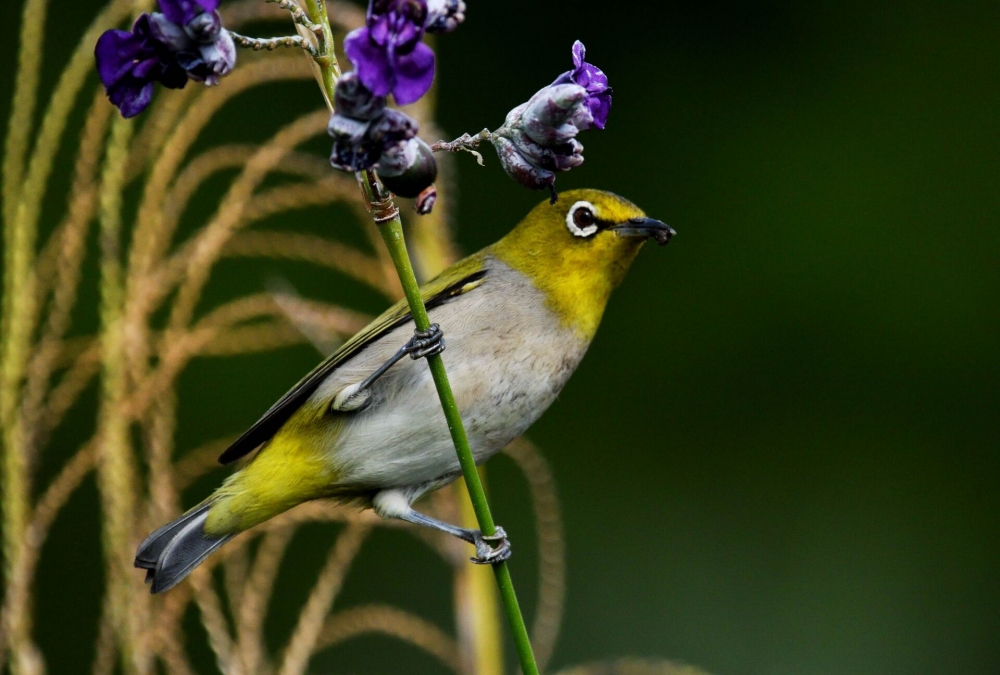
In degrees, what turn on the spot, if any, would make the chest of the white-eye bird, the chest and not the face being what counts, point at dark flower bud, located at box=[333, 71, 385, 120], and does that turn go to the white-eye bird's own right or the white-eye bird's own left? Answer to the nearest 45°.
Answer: approximately 90° to the white-eye bird's own right

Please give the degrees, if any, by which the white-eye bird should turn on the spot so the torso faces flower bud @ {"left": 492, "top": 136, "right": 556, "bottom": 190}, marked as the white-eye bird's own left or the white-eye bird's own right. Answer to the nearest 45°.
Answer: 0° — it already faces it

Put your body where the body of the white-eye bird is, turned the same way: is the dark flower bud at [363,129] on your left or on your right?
on your right

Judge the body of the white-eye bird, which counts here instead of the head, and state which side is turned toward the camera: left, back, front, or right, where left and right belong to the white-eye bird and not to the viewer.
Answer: right

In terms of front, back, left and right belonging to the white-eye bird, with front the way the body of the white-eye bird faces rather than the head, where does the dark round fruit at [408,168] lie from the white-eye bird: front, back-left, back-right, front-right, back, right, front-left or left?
right

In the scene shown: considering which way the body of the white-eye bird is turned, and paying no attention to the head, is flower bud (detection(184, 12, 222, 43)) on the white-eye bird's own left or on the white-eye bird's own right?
on the white-eye bird's own right

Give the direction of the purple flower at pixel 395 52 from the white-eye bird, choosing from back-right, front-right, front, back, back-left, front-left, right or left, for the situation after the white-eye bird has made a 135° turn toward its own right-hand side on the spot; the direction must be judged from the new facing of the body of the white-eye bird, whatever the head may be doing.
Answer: front-left
